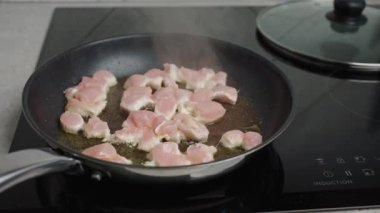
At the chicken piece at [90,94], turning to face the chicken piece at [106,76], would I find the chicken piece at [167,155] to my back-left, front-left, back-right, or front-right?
back-right

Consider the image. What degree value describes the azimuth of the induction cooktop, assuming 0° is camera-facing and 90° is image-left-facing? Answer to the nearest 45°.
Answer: approximately 0°
